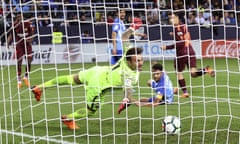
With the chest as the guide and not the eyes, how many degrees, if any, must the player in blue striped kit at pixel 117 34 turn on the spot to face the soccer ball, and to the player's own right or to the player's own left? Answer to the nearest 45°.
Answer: approximately 45° to the player's own right

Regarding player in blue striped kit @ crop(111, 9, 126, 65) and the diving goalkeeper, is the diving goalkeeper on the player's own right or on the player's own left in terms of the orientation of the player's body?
on the player's own right

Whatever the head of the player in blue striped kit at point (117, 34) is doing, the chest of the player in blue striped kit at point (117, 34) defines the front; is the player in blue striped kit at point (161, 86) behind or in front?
in front

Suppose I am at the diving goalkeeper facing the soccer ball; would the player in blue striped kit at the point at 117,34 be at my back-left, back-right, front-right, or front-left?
back-left

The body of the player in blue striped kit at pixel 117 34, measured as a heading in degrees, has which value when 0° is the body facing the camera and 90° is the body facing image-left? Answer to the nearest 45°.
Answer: approximately 315°
